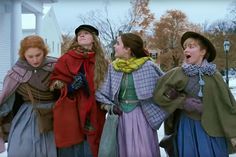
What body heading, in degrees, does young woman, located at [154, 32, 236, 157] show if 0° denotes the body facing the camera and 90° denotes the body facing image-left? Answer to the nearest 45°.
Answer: approximately 45°

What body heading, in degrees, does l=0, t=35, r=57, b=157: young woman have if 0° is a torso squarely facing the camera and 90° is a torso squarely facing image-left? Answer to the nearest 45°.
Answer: approximately 0°

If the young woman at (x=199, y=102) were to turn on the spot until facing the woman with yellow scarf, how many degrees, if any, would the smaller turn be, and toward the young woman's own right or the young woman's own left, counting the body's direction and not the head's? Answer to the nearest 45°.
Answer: approximately 45° to the young woman's own right

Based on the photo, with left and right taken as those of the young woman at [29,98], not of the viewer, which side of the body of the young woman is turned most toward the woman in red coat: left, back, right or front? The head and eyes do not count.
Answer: left

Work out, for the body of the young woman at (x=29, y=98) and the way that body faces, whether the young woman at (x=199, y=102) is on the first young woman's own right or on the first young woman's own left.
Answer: on the first young woman's own left

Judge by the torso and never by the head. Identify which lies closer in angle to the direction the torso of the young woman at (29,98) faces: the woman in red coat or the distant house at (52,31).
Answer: the woman in red coat
